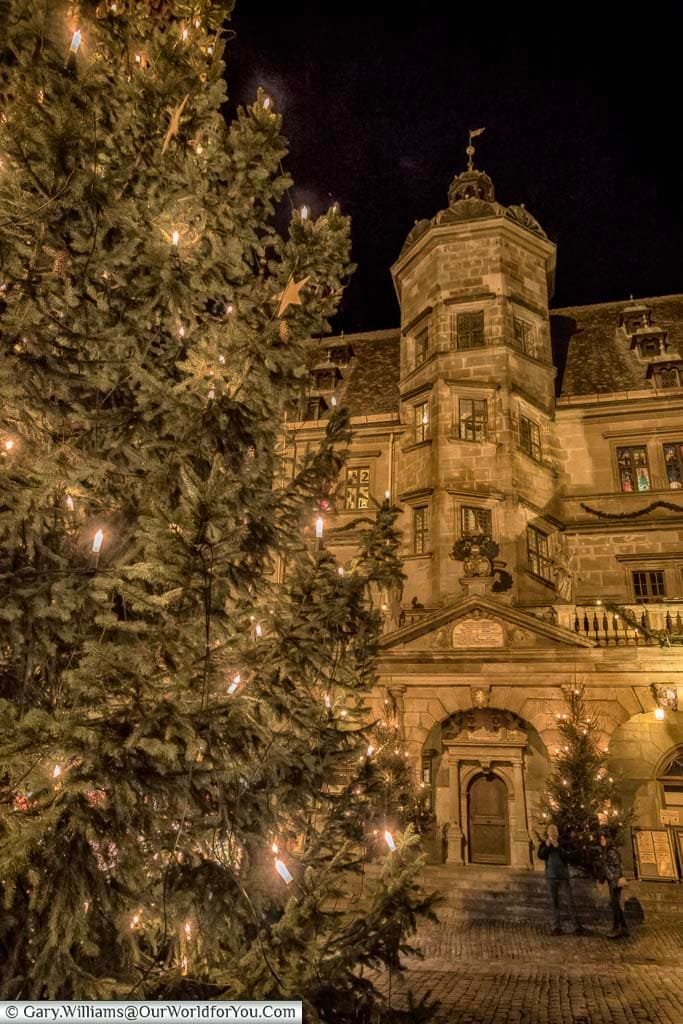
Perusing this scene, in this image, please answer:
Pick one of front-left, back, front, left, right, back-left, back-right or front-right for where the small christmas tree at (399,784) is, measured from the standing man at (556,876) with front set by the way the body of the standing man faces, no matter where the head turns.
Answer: back-right

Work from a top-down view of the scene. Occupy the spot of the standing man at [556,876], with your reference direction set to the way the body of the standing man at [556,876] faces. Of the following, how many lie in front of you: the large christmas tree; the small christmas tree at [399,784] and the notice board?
1

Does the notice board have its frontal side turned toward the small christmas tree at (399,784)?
no

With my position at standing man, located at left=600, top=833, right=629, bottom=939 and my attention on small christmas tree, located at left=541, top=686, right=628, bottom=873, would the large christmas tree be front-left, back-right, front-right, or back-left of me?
back-left

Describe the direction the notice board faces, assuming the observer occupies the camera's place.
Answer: facing the viewer

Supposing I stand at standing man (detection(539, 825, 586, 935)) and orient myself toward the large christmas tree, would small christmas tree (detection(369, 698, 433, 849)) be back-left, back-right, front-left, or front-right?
back-right

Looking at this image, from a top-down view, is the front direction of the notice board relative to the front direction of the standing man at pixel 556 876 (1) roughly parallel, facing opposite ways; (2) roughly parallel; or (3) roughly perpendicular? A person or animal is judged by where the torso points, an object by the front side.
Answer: roughly parallel

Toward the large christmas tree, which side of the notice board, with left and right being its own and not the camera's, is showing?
front

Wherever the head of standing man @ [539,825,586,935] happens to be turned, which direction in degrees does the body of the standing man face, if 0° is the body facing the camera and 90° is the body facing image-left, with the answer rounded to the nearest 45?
approximately 0°

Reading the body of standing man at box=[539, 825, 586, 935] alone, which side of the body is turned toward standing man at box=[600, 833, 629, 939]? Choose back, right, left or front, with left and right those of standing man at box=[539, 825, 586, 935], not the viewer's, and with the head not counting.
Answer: left

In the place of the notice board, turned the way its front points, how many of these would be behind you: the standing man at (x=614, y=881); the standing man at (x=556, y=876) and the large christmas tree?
0

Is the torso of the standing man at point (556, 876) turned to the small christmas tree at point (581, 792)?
no

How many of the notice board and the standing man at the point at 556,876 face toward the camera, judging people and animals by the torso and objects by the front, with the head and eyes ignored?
2

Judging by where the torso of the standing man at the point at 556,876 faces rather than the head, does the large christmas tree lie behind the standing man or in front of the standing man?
in front

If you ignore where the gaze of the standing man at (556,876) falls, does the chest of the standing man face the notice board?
no
